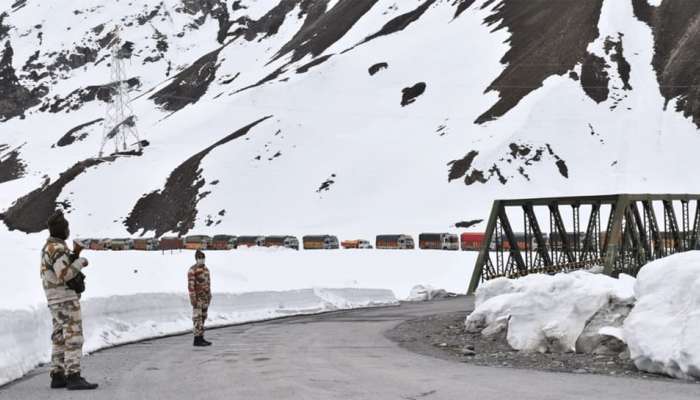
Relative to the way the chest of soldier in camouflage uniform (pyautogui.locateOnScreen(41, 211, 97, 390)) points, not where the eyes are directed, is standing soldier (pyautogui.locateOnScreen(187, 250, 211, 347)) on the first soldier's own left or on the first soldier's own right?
on the first soldier's own left

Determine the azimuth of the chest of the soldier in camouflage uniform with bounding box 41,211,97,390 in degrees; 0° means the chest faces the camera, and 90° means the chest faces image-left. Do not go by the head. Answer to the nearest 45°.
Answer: approximately 270°
